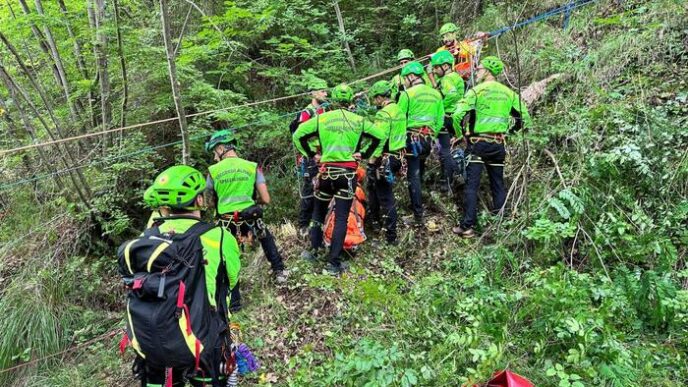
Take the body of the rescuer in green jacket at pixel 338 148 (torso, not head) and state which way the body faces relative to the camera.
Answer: away from the camera

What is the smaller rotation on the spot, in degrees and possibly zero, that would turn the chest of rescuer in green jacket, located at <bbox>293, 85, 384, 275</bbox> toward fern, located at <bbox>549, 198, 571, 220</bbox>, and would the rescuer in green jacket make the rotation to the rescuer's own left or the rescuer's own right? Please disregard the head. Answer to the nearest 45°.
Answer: approximately 90° to the rescuer's own right

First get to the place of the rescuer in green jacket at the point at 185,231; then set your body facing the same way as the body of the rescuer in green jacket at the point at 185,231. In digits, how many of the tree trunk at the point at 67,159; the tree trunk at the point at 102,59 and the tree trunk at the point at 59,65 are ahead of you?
3

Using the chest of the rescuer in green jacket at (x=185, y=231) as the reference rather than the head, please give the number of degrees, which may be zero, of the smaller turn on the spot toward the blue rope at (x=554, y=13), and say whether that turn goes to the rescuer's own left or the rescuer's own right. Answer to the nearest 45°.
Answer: approximately 45° to the rescuer's own right

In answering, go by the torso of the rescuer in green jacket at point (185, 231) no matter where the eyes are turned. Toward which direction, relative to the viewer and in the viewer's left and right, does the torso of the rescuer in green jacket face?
facing away from the viewer

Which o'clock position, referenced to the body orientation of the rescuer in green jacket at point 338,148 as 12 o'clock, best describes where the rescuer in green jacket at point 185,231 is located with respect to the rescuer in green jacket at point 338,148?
the rescuer in green jacket at point 185,231 is roughly at 7 o'clock from the rescuer in green jacket at point 338,148.

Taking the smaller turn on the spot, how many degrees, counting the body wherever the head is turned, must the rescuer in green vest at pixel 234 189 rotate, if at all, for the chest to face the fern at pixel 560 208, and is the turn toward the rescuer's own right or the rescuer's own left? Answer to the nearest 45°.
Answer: approximately 90° to the rescuer's own right

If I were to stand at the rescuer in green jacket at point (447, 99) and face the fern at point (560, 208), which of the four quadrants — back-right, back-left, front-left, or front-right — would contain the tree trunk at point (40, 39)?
back-right

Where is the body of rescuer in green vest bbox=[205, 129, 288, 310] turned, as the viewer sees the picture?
away from the camera
